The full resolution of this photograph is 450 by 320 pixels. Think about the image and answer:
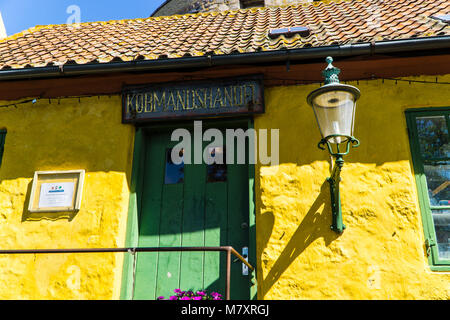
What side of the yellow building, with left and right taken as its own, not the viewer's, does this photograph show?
front

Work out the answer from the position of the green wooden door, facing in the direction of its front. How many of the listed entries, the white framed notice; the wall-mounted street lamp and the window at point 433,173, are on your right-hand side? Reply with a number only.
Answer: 1

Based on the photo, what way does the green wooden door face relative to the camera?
toward the camera

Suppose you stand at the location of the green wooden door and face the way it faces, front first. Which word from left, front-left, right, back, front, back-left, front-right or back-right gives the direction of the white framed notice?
right

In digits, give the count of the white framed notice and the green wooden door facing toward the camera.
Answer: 2

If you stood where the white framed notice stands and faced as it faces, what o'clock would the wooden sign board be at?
The wooden sign board is roughly at 10 o'clock from the white framed notice.

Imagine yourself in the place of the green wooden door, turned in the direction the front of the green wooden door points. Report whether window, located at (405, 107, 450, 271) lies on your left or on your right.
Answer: on your left

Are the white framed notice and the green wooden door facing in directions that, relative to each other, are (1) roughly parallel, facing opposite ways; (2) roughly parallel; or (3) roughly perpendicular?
roughly parallel

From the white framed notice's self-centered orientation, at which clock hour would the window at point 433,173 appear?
The window is roughly at 10 o'clock from the white framed notice.
